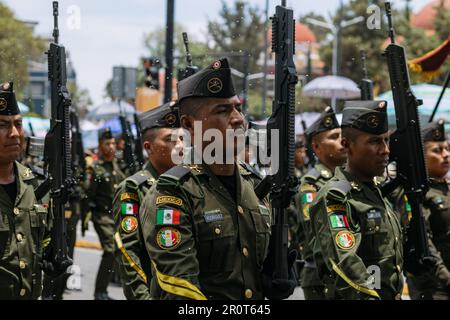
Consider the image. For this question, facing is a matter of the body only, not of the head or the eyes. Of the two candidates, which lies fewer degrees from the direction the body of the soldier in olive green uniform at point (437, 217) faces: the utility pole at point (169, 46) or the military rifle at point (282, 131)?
the military rifle

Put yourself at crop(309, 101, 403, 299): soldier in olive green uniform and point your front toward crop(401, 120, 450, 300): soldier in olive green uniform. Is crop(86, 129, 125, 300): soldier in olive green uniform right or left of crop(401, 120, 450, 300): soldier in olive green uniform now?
left
